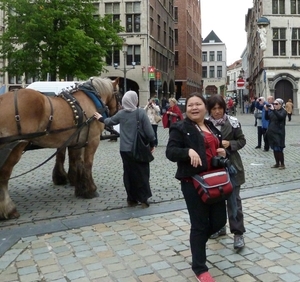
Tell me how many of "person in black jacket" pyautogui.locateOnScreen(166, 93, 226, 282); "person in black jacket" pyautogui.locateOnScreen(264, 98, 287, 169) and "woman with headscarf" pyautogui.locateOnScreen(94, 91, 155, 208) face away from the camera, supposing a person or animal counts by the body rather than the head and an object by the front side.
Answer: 1

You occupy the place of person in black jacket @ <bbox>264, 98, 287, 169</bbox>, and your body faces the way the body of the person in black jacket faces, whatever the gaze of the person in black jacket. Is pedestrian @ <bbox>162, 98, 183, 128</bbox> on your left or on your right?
on your right

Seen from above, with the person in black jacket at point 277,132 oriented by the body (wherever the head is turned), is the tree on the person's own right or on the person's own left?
on the person's own right

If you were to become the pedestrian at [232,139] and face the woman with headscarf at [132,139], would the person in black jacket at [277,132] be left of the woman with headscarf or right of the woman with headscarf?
right

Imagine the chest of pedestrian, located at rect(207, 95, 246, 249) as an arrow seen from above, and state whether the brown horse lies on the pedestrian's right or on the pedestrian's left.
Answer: on the pedestrian's right

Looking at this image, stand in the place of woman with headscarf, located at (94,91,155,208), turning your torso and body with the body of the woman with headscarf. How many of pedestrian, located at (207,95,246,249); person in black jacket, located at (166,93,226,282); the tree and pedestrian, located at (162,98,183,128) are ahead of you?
2

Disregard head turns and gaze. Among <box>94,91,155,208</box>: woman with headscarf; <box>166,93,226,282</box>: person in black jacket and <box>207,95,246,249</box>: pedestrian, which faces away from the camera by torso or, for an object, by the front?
the woman with headscarf

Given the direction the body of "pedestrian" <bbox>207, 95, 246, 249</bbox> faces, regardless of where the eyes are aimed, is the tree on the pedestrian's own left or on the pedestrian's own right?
on the pedestrian's own right

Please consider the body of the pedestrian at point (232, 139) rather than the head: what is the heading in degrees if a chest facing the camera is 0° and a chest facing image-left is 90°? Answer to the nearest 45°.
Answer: approximately 45°

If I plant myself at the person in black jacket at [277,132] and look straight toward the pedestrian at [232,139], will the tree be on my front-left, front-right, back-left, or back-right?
back-right

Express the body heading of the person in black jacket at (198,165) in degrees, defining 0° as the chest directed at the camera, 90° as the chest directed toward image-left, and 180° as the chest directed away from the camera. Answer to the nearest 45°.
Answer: approximately 315°
